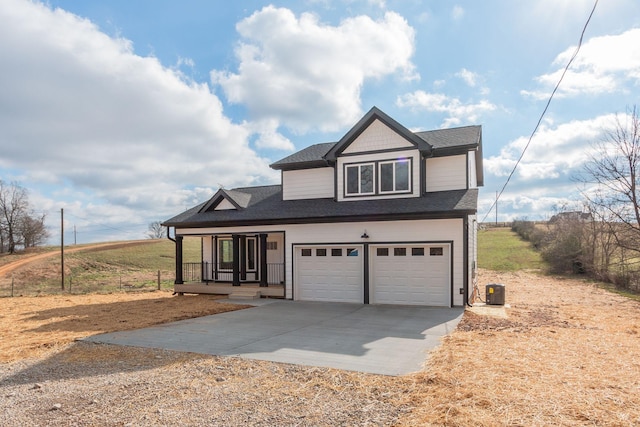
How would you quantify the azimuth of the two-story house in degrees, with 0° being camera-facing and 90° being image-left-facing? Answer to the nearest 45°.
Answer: approximately 0°

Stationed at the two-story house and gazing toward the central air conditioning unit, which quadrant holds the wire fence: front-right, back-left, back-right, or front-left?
back-right

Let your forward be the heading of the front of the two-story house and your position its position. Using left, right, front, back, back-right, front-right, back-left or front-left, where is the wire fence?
back-right

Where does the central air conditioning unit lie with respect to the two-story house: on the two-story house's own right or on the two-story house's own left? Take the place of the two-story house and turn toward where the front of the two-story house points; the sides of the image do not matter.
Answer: on the two-story house's own left

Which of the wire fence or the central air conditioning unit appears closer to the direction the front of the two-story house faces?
the central air conditioning unit
